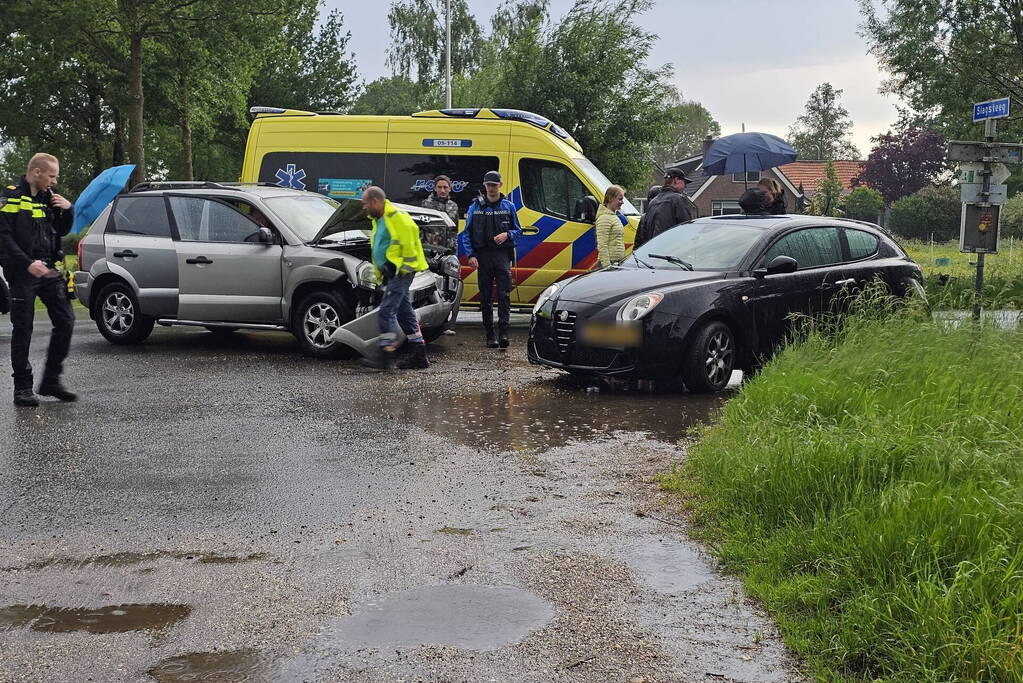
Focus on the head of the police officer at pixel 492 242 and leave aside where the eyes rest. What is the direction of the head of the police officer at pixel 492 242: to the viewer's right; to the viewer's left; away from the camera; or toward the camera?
toward the camera

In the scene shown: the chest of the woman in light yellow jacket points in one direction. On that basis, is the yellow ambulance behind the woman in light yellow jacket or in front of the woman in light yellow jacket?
behind

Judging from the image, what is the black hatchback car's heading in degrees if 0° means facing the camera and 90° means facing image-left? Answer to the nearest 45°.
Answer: approximately 45°

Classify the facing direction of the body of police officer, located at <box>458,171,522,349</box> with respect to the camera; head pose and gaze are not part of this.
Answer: toward the camera

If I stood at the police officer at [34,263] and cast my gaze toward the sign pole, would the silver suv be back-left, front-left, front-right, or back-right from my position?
front-left

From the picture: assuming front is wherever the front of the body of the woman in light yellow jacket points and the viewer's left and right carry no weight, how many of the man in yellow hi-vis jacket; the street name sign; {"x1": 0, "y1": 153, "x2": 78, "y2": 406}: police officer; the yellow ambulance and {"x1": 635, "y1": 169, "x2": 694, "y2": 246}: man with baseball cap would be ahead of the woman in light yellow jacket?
2

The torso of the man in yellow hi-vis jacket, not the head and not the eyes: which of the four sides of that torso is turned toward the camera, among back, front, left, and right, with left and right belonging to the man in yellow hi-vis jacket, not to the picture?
left

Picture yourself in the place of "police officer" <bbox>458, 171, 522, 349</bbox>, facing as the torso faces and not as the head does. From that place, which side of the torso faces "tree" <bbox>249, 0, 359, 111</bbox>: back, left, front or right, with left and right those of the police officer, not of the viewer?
back

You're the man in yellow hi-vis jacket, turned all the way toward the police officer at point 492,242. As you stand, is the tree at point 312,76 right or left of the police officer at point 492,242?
left
